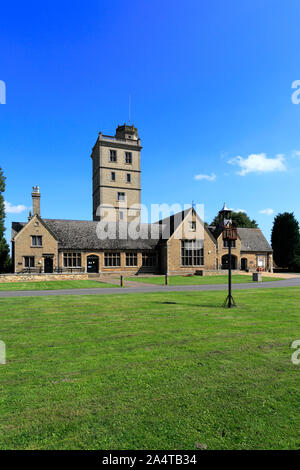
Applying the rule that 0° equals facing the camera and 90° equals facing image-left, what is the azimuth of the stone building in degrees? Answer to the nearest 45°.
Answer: approximately 0°
